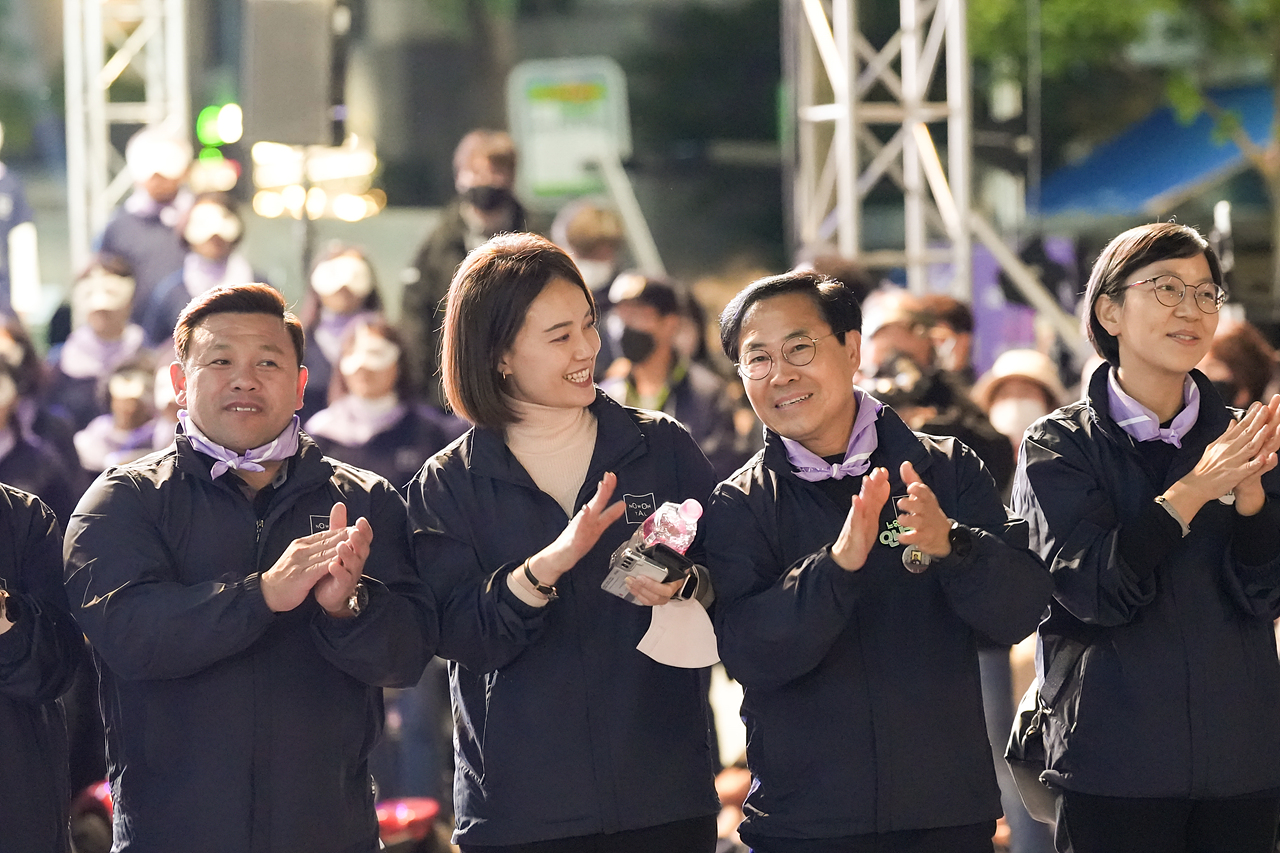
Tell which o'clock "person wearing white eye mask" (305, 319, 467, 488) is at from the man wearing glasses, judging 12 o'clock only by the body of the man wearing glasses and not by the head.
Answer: The person wearing white eye mask is roughly at 5 o'clock from the man wearing glasses.

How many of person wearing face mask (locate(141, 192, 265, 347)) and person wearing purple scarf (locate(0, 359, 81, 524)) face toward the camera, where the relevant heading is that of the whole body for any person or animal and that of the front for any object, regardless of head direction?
2

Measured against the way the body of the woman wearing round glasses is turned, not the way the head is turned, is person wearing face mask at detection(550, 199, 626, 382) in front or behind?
behind

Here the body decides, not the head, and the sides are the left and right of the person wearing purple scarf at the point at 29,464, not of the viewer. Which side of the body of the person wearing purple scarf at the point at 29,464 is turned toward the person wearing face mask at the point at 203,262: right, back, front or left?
back

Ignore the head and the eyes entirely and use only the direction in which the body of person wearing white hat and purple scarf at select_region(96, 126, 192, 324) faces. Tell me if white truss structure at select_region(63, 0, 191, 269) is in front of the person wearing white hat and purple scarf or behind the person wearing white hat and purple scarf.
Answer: behind

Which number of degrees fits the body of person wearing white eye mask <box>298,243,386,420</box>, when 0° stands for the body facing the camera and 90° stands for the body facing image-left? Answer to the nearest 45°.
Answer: approximately 0°

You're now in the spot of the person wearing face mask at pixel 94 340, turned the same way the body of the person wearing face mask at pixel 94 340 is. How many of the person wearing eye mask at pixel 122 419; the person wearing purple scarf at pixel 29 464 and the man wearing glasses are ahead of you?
3

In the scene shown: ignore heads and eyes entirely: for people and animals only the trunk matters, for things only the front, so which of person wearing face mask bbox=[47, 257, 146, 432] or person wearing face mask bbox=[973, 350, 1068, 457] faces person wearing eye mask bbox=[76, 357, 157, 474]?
person wearing face mask bbox=[47, 257, 146, 432]

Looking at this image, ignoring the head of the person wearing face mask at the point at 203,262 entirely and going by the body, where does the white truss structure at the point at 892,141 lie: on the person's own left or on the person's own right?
on the person's own left

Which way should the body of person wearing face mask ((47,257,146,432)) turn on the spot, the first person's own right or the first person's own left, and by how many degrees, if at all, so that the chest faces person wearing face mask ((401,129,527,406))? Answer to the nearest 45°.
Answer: approximately 45° to the first person's own left
